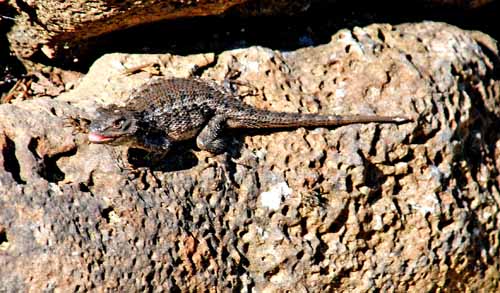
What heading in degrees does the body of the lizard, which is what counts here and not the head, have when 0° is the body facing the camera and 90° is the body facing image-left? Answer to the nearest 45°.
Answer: approximately 90°
